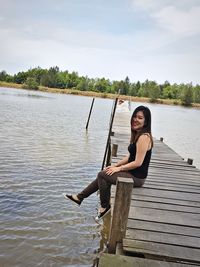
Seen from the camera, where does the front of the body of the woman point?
to the viewer's left
